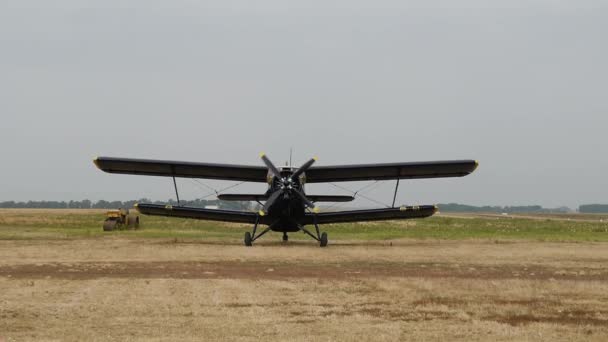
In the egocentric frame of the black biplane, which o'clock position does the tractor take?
The tractor is roughly at 5 o'clock from the black biplane.

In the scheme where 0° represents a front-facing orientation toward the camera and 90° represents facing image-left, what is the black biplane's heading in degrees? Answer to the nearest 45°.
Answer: approximately 0°
